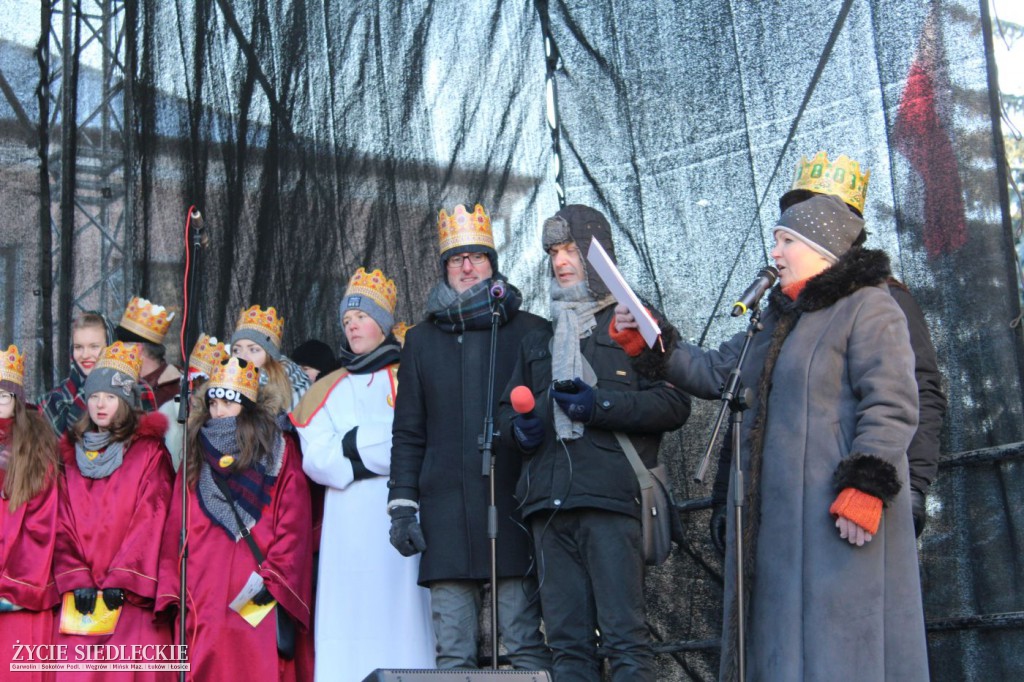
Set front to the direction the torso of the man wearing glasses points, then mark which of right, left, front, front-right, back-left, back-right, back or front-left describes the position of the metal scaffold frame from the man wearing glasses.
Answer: back-right

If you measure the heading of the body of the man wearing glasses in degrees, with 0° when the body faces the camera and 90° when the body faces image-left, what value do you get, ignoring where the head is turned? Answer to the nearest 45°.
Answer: approximately 0°

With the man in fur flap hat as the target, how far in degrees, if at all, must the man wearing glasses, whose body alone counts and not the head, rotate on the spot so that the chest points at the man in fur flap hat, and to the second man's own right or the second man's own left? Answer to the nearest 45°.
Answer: approximately 45° to the second man's own left

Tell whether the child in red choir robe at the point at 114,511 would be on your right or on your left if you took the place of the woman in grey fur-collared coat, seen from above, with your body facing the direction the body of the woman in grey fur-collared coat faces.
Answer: on your right

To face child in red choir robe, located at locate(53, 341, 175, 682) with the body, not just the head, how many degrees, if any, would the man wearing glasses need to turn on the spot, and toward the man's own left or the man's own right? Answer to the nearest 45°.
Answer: approximately 135° to the man's own right

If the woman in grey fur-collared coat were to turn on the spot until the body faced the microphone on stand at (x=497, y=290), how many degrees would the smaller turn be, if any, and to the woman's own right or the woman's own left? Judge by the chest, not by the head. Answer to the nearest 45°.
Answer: approximately 90° to the woman's own right

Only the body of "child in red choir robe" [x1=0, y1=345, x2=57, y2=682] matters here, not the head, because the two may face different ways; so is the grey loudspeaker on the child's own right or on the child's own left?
on the child's own left

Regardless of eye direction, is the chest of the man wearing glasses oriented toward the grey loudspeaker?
yes
